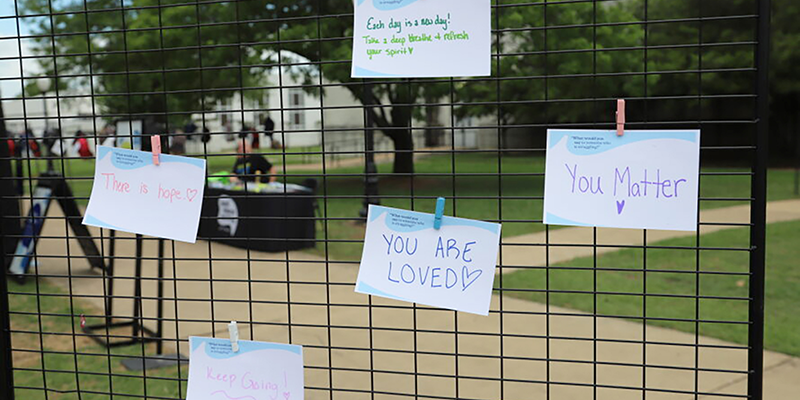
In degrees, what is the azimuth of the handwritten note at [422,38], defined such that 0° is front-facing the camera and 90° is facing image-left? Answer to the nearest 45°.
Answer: approximately 0°

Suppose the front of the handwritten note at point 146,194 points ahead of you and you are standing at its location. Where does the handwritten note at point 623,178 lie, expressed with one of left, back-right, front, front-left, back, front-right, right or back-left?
front-left

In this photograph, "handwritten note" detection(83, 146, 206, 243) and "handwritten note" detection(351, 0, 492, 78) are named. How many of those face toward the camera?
2
